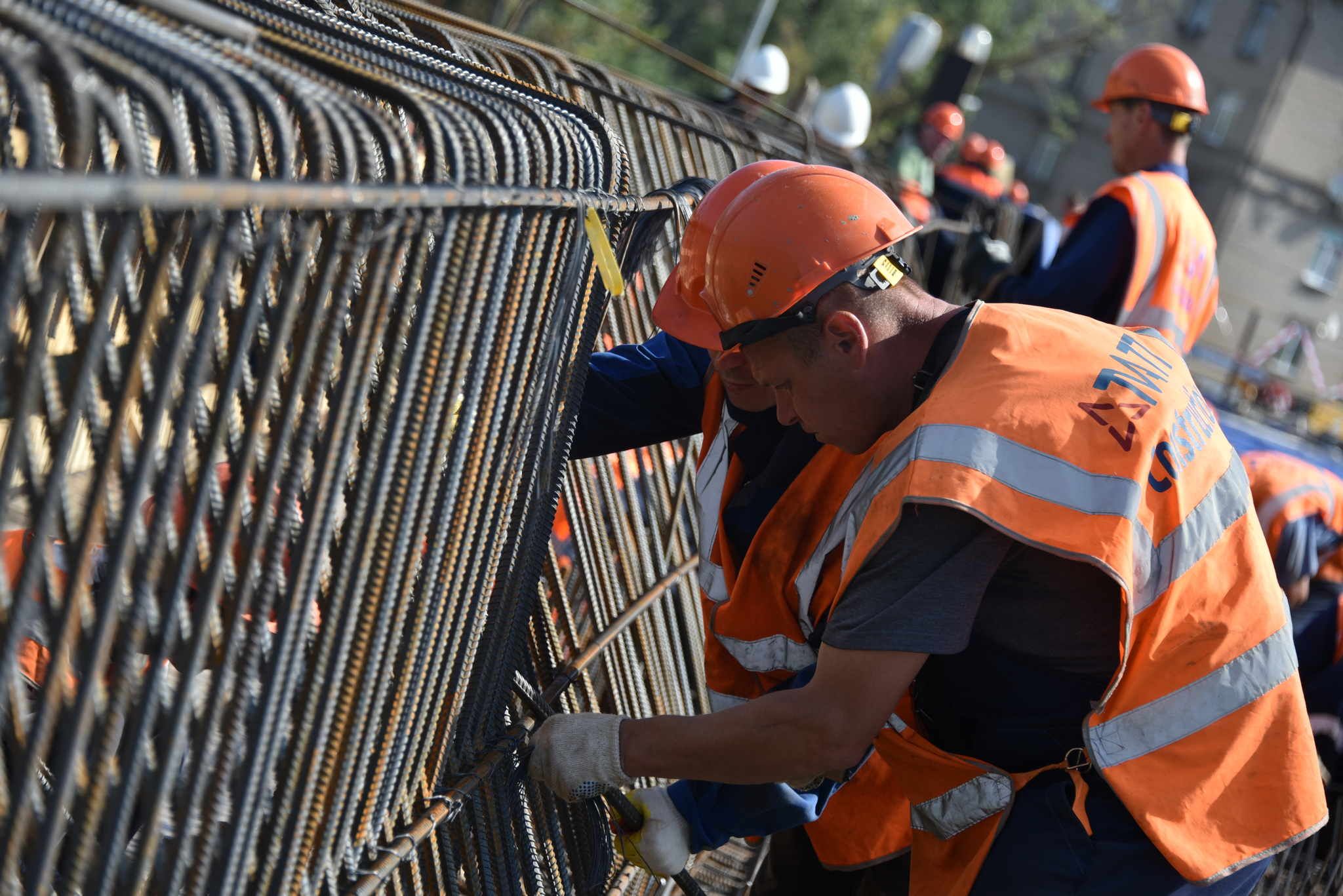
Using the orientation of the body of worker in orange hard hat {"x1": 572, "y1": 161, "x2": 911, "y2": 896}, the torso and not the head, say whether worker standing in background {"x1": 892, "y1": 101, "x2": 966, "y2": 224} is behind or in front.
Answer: behind

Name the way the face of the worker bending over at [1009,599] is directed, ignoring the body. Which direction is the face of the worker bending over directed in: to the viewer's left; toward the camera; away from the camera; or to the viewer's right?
to the viewer's left

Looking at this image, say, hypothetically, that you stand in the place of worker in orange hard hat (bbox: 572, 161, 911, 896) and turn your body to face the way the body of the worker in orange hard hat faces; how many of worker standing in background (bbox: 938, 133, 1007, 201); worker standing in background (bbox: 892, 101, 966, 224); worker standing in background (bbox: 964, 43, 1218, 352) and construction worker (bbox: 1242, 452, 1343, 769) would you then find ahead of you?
0

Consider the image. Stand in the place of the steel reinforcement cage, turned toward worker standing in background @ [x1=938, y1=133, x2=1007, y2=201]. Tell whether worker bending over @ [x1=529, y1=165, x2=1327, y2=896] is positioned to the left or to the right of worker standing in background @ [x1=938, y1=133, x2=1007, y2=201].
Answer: right

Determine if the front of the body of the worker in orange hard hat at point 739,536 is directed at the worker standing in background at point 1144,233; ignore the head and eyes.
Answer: no

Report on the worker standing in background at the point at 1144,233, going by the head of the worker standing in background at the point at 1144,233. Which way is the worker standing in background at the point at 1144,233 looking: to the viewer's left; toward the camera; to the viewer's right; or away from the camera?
to the viewer's left

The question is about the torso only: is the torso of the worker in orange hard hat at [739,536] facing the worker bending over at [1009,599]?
no

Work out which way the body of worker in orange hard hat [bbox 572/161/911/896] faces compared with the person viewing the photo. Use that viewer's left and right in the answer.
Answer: facing the viewer and to the left of the viewer

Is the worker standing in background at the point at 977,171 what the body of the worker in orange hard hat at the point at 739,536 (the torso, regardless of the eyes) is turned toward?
no
